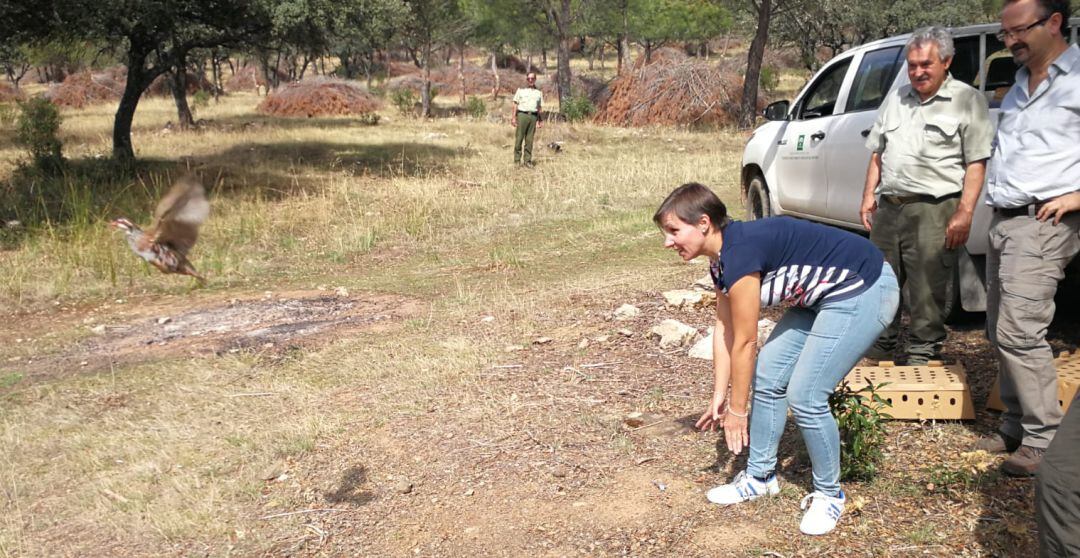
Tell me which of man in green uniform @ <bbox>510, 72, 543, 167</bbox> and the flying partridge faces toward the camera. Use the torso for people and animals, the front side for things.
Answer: the man in green uniform

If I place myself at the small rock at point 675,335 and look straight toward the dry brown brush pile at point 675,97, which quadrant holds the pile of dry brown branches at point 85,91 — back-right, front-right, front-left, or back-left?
front-left

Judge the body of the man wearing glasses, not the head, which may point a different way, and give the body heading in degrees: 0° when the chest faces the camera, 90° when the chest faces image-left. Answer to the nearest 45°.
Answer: approximately 45°

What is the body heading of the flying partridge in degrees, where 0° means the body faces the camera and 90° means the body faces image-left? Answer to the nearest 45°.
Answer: approximately 90°

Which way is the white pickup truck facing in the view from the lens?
facing away from the viewer and to the left of the viewer

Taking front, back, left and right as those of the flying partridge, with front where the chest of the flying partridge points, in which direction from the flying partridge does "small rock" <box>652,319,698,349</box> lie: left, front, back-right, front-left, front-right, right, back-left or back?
back

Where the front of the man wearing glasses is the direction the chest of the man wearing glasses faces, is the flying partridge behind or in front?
in front

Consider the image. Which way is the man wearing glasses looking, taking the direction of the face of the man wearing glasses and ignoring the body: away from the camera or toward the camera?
toward the camera

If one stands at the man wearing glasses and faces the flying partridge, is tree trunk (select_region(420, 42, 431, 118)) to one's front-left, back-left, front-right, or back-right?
front-right

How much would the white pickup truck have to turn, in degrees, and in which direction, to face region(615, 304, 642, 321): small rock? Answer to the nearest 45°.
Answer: approximately 45° to its left

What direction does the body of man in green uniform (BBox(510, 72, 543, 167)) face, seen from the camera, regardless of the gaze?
toward the camera

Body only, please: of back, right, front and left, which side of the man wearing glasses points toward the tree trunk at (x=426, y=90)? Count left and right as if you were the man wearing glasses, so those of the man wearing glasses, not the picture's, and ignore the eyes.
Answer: right

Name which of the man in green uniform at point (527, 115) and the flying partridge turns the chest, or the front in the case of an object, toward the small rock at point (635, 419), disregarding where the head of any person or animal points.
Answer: the man in green uniform

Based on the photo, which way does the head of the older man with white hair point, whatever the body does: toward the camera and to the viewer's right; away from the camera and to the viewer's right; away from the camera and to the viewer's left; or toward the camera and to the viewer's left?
toward the camera and to the viewer's left

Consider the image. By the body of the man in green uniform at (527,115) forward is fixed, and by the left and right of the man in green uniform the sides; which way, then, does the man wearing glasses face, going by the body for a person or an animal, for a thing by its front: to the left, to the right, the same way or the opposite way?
to the right
